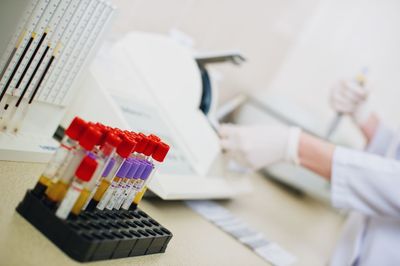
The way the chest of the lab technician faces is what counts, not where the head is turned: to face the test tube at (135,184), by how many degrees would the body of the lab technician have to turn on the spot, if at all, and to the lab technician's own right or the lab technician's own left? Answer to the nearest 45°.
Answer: approximately 45° to the lab technician's own left

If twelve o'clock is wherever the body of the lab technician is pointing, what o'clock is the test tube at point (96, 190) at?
The test tube is roughly at 10 o'clock from the lab technician.

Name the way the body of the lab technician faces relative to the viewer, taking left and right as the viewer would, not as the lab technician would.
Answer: facing to the left of the viewer

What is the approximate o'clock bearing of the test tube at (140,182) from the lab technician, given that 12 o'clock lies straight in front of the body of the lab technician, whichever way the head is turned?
The test tube is roughly at 10 o'clock from the lab technician.

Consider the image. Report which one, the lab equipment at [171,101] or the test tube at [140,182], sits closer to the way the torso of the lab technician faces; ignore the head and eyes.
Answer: the lab equipment

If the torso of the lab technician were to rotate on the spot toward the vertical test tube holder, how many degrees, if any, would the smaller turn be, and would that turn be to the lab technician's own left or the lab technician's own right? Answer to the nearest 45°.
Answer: approximately 45° to the lab technician's own left

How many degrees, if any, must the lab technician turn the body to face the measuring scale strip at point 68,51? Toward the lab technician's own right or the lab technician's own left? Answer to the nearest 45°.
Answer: approximately 45° to the lab technician's own left

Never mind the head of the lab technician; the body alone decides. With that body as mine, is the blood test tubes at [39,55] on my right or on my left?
on my left

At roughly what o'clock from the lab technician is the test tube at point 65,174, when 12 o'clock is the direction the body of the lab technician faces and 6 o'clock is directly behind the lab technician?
The test tube is roughly at 10 o'clock from the lab technician.

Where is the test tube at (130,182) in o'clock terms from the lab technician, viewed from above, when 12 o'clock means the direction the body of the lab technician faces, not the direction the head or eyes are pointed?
The test tube is roughly at 10 o'clock from the lab technician.

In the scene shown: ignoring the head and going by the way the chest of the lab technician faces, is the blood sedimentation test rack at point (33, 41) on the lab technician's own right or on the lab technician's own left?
on the lab technician's own left
